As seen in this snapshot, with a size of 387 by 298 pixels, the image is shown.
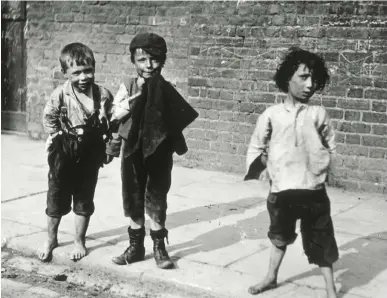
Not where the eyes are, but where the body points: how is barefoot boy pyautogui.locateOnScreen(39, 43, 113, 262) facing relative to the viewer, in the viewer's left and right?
facing the viewer

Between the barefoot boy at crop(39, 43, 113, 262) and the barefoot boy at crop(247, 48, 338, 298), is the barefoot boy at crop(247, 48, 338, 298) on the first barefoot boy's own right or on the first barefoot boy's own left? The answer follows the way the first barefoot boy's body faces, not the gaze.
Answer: on the first barefoot boy's own left

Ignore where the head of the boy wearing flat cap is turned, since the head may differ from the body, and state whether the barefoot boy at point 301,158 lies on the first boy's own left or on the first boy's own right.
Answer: on the first boy's own left

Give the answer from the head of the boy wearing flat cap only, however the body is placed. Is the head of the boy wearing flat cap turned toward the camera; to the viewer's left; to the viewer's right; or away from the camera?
toward the camera

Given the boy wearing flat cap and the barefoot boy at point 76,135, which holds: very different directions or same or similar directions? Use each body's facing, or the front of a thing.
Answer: same or similar directions

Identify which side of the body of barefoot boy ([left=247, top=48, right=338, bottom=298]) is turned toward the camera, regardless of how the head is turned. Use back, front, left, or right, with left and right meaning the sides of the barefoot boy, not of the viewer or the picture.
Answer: front

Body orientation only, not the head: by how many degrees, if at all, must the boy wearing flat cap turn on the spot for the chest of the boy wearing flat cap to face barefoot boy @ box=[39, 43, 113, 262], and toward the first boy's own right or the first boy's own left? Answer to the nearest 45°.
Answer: approximately 135° to the first boy's own right

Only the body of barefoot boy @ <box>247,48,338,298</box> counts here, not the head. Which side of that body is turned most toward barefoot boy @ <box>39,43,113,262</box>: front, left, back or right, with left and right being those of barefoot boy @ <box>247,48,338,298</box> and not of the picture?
right

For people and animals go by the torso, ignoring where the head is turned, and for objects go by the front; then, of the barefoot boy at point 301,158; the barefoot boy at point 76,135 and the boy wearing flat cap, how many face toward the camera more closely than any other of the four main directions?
3

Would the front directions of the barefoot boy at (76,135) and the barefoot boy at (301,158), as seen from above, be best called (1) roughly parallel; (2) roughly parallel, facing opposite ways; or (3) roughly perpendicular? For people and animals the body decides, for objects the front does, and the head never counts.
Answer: roughly parallel

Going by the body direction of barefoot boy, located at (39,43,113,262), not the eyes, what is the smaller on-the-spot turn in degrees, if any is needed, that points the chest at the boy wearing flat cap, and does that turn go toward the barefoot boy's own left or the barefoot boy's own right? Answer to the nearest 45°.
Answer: approximately 45° to the barefoot boy's own left
